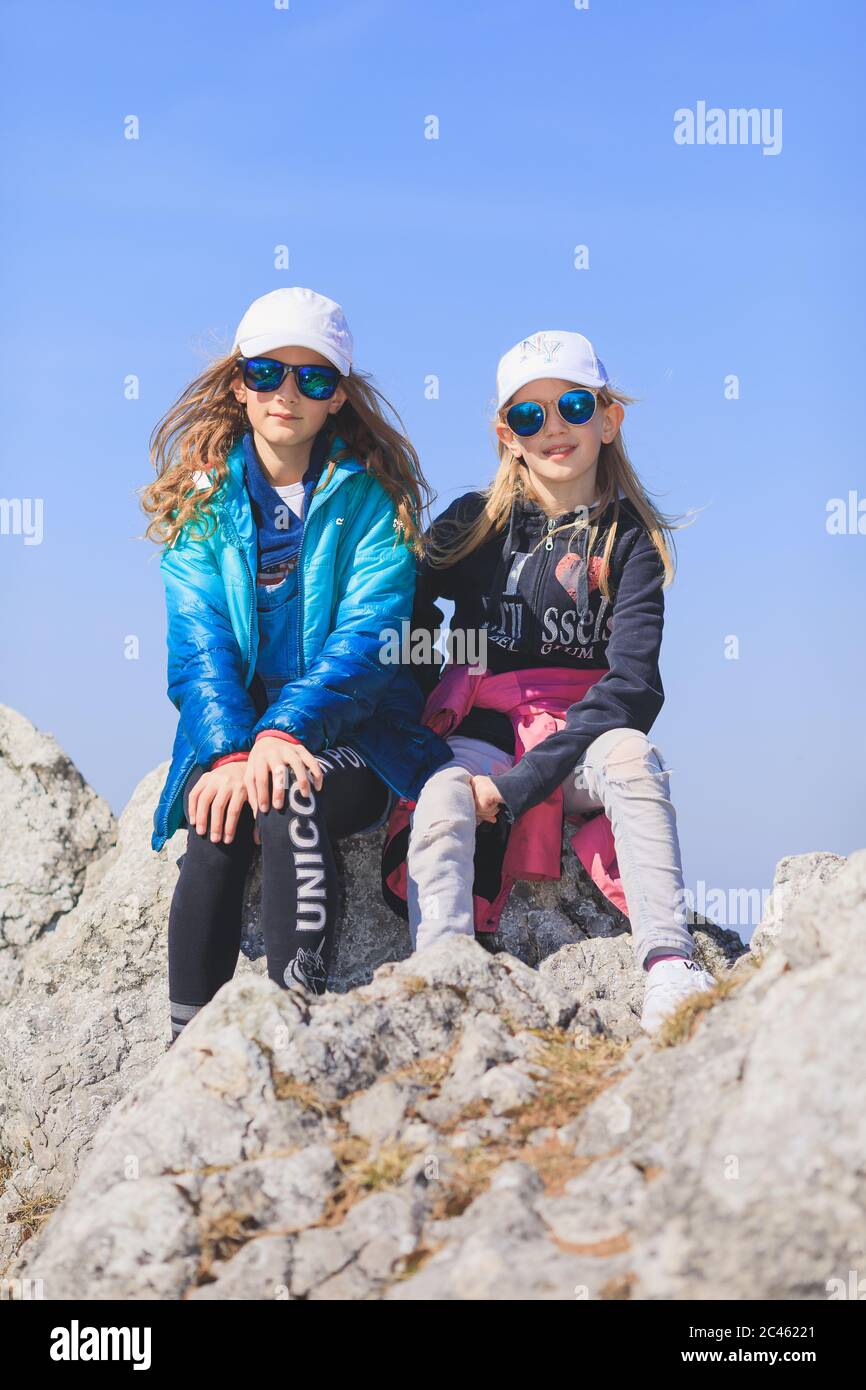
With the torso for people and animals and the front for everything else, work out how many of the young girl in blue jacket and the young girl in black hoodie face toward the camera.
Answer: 2

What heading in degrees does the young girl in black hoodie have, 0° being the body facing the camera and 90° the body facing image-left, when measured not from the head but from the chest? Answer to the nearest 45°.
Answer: approximately 0°

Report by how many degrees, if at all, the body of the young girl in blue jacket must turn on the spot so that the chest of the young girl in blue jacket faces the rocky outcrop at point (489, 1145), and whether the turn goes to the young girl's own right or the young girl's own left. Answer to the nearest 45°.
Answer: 0° — they already face it
